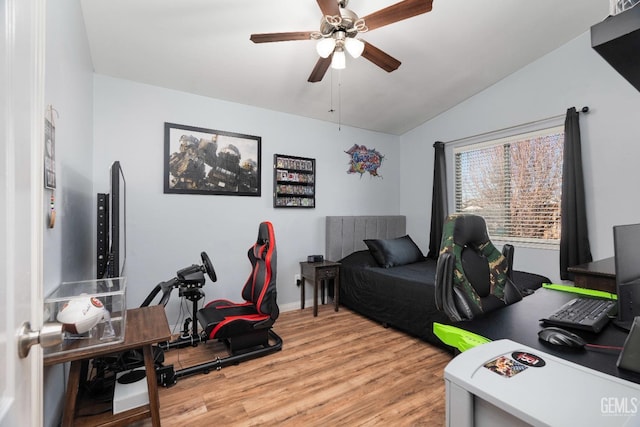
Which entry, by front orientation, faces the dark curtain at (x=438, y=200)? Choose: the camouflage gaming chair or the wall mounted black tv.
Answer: the wall mounted black tv

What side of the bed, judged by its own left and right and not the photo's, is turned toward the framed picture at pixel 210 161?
right

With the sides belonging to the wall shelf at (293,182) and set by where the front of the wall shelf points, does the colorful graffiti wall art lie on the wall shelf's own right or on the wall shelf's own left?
on the wall shelf's own left

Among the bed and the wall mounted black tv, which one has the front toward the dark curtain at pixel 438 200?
the wall mounted black tv

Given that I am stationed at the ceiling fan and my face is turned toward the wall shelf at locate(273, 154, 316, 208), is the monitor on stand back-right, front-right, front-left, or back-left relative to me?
back-right

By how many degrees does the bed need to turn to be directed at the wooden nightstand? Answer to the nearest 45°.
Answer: approximately 135° to its right

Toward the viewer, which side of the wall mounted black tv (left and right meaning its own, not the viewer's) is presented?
right

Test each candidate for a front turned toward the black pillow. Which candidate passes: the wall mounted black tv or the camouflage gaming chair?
the wall mounted black tv
